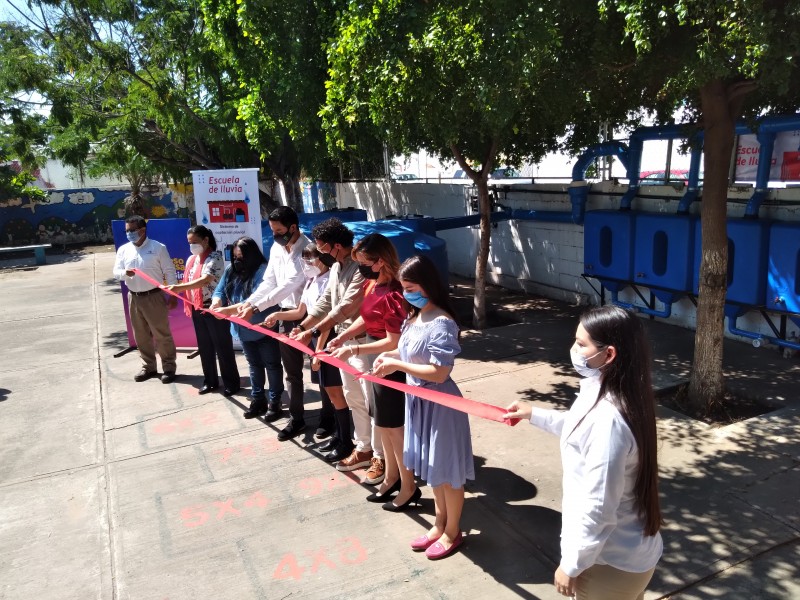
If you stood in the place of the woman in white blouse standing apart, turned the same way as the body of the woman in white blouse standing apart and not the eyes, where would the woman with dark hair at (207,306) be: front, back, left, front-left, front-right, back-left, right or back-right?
front-right

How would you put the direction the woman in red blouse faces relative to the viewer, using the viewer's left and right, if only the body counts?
facing the viewer and to the left of the viewer

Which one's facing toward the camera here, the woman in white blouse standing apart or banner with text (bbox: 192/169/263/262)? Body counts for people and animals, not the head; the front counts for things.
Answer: the banner with text

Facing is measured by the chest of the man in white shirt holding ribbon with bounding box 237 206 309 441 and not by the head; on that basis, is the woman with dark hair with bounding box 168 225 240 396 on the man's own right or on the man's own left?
on the man's own right

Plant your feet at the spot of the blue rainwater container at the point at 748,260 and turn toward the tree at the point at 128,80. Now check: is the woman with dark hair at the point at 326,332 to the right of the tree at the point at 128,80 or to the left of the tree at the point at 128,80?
left

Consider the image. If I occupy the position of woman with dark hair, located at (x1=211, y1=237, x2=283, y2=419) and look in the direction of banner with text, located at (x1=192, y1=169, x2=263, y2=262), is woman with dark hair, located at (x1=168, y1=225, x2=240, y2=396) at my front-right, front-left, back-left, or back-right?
front-left

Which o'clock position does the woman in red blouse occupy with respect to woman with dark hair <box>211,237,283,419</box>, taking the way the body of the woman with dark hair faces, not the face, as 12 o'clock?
The woman in red blouse is roughly at 10 o'clock from the woman with dark hair.

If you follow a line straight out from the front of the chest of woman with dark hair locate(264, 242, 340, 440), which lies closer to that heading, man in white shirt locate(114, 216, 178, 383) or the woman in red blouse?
the woman in red blouse

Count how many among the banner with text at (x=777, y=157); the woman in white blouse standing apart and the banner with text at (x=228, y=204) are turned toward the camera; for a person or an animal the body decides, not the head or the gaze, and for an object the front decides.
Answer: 2

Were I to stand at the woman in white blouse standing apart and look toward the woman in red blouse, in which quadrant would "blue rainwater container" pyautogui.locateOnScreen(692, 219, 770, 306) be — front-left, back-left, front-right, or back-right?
front-right

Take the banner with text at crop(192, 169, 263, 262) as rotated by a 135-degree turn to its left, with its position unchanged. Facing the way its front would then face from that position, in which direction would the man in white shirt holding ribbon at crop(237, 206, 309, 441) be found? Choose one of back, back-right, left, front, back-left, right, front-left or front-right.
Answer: back-right

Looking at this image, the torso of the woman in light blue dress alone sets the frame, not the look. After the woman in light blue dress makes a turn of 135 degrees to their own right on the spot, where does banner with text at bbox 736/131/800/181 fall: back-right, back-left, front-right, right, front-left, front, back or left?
front-right

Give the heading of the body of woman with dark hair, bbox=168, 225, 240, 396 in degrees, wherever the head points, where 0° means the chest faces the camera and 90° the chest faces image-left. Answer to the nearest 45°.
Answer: approximately 45°

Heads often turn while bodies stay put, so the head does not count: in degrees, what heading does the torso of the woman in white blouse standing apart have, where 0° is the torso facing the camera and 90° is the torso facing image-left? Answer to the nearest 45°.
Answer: approximately 90°

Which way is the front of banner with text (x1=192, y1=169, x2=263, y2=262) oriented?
toward the camera

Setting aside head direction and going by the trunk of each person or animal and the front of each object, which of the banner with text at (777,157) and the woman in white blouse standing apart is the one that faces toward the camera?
the banner with text
